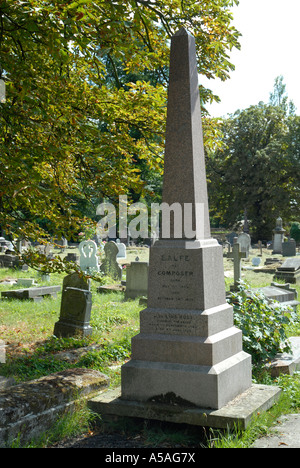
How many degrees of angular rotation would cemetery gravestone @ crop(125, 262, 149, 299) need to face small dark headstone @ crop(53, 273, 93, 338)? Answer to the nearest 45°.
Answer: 0° — it already faces it

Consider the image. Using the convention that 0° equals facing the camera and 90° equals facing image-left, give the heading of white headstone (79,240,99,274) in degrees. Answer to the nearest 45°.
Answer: approximately 0°

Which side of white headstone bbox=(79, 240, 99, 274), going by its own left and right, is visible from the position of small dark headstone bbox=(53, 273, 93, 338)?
front

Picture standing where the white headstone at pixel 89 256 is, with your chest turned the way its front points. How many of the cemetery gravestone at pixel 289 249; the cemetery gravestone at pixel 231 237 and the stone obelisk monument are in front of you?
1

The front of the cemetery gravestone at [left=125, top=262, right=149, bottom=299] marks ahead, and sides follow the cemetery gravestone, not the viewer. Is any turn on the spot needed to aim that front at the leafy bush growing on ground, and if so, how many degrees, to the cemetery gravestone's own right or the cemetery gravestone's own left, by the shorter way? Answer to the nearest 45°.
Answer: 0° — it already faces it

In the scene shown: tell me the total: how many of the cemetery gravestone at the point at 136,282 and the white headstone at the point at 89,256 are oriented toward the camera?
2

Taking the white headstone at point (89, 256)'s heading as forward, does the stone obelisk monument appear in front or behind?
in front

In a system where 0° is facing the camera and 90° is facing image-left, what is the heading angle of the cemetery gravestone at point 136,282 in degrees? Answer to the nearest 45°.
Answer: approximately 0°

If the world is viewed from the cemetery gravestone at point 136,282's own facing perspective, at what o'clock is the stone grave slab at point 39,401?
The stone grave slab is roughly at 12 o'clock from the cemetery gravestone.

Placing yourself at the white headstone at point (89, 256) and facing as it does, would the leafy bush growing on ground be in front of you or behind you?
in front
